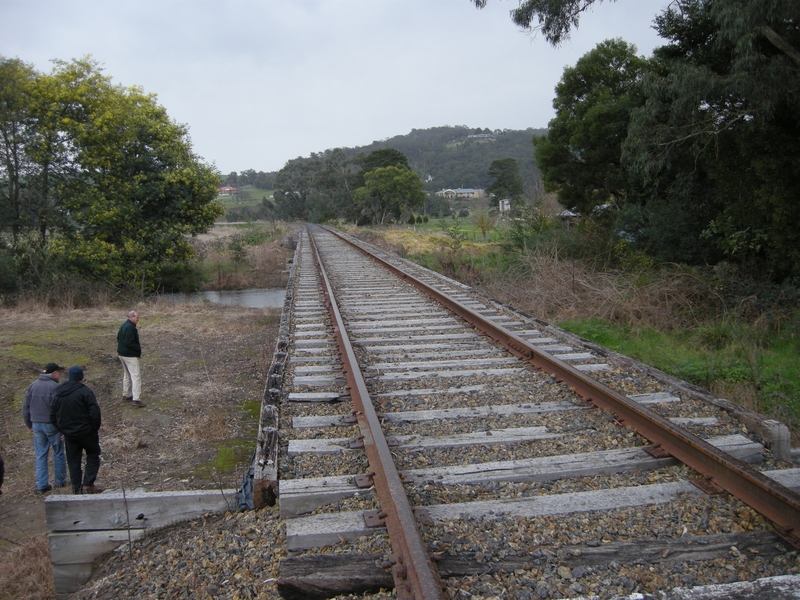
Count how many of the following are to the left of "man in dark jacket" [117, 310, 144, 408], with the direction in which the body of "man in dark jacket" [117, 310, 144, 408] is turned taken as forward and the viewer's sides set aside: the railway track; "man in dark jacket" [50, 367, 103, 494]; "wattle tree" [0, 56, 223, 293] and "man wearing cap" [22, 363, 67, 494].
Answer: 1

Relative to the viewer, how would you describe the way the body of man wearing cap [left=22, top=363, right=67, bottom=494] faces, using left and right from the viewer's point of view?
facing away from the viewer and to the right of the viewer

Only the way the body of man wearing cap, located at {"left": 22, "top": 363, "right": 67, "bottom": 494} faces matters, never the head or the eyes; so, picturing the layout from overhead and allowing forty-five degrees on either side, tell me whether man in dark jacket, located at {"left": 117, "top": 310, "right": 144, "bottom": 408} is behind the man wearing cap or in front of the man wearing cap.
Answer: in front

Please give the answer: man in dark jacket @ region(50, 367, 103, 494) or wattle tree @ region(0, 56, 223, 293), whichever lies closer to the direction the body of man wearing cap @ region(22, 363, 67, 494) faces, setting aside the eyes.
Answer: the wattle tree

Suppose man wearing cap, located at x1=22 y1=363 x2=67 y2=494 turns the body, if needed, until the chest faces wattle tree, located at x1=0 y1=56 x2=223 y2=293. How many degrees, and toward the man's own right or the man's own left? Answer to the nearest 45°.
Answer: approximately 45° to the man's own left

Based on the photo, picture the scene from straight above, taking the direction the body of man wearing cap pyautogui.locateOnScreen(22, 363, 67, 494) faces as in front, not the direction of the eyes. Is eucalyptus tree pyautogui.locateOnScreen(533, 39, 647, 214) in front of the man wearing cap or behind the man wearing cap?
in front

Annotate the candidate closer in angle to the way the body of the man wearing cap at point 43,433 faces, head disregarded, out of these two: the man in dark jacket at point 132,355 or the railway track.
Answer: the man in dark jacket

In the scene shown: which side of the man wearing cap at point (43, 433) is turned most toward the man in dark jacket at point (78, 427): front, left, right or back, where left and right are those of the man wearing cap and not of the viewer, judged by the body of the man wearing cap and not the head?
right

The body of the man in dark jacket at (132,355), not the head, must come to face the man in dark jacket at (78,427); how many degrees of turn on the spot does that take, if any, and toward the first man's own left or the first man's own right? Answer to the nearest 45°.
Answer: approximately 90° to the first man's own right
